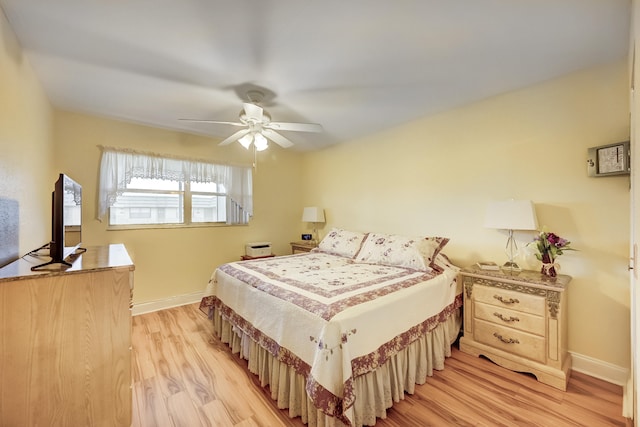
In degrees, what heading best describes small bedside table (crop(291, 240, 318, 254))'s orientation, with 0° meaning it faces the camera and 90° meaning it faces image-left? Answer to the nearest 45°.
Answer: approximately 45°

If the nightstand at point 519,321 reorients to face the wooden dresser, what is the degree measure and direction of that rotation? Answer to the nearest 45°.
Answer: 0° — it already faces it

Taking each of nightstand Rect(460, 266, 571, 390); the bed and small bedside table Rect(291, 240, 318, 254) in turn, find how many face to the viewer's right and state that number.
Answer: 0

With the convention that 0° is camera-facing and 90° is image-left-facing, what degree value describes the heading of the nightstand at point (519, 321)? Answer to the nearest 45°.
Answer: approximately 45°

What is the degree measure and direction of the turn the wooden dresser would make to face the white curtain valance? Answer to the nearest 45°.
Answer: approximately 45° to its left

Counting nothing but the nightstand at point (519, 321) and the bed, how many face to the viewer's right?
0

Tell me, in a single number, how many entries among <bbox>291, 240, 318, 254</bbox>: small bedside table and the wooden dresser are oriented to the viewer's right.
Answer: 1

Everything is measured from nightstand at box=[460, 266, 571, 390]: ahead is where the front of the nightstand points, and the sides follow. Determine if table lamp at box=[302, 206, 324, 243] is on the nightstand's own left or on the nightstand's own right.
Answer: on the nightstand's own right

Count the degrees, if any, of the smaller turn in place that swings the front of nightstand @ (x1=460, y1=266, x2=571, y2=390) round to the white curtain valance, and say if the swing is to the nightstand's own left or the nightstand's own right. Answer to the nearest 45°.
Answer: approximately 45° to the nightstand's own right

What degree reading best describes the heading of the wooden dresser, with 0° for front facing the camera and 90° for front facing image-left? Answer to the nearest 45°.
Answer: approximately 270°

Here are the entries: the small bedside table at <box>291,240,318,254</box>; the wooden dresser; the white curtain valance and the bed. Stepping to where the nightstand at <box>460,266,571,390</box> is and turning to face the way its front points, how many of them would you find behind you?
0

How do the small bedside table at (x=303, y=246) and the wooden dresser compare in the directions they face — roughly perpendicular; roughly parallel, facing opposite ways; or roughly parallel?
roughly parallel, facing opposite ways

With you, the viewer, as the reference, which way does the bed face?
facing the viewer and to the left of the viewer

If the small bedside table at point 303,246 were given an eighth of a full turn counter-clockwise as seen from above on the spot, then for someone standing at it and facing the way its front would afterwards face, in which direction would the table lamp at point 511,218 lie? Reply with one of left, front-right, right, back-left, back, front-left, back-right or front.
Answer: front-left

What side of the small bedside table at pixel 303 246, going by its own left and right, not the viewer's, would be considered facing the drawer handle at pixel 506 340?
left

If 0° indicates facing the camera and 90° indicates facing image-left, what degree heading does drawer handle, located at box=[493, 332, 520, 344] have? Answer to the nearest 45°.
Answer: approximately 45°

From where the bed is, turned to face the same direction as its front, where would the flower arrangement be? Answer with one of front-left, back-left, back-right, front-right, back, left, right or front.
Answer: back-left
